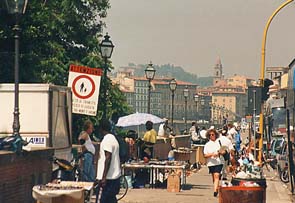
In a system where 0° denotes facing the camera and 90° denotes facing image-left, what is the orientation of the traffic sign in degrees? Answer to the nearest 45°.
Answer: approximately 0°

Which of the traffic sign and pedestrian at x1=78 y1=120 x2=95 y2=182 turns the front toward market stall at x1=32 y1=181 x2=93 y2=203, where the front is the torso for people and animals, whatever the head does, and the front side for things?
the traffic sign

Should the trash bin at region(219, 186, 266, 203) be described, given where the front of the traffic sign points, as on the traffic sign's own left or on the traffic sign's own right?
on the traffic sign's own left

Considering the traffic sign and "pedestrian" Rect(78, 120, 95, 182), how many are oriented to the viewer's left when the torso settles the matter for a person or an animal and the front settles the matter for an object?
0

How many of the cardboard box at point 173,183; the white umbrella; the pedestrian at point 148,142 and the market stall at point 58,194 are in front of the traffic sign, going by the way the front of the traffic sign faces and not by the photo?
1
